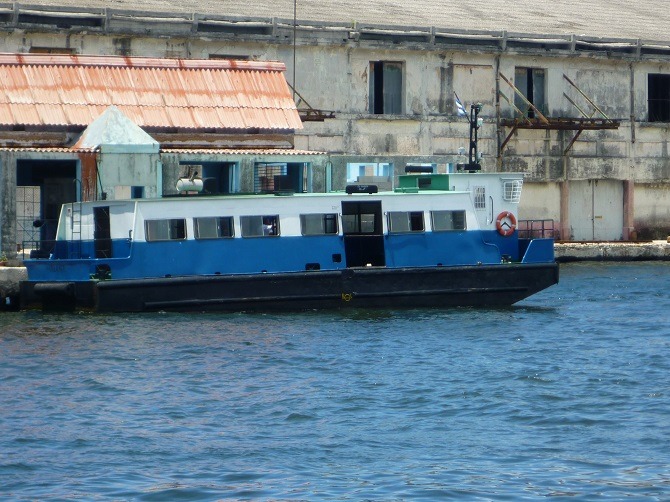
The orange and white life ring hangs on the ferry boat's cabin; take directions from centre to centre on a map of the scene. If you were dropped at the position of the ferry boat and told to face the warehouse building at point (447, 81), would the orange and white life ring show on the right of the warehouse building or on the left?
right

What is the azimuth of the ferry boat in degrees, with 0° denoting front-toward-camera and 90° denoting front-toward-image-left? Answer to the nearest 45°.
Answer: approximately 270°

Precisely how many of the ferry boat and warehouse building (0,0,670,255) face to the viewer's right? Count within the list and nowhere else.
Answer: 1

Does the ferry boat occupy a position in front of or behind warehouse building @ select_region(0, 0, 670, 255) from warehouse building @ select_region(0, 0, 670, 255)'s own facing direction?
in front

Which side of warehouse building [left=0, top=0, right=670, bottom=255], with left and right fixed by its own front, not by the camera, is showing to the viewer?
front

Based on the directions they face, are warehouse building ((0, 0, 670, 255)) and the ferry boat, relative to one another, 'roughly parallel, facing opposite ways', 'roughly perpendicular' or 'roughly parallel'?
roughly perpendicular

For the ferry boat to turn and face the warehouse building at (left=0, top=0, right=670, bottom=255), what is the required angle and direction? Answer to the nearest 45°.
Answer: approximately 90° to its left

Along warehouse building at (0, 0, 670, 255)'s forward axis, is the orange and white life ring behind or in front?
in front
